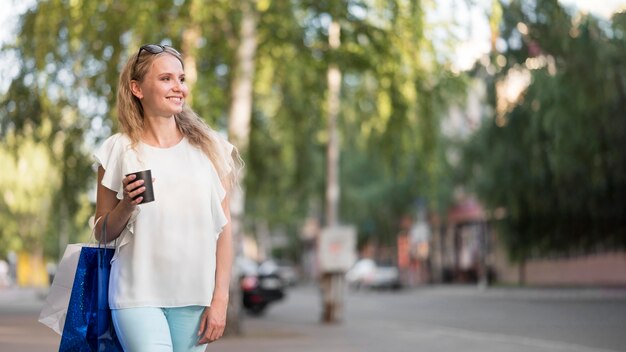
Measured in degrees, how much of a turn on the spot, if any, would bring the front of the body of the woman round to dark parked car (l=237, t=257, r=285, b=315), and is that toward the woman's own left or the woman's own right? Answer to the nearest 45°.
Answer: approximately 180°

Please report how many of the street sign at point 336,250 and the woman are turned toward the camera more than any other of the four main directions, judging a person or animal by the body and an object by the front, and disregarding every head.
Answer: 2

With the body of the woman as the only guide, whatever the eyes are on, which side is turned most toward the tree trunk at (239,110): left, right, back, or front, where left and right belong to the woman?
back

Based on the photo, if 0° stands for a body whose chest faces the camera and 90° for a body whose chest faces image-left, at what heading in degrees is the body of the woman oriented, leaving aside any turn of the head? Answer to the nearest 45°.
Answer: approximately 0°

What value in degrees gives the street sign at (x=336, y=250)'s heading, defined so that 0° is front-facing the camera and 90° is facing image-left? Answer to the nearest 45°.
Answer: approximately 0°

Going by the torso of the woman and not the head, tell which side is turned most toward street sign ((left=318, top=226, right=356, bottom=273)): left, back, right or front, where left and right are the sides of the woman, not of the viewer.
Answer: back

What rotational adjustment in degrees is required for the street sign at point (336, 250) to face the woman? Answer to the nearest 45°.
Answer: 0° — it already faces them
